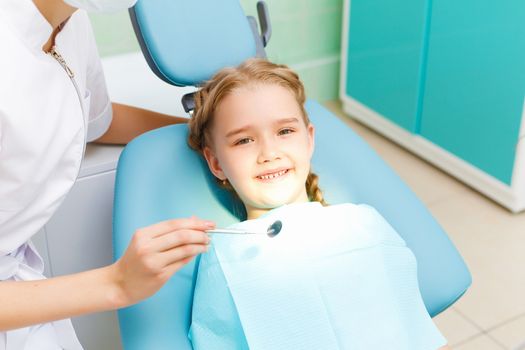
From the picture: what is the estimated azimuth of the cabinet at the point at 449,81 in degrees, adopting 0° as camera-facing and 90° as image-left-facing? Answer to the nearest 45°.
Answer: approximately 45°
